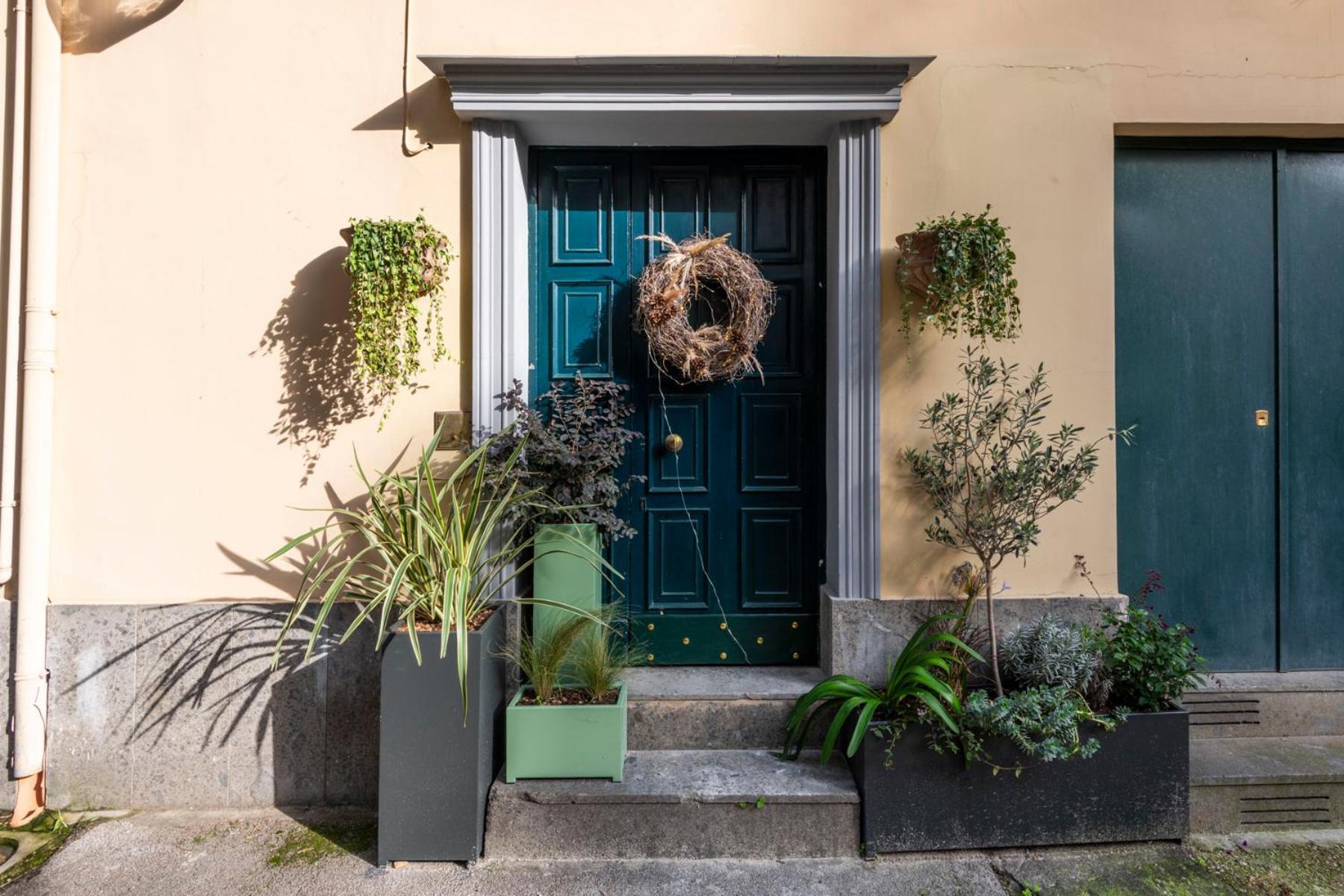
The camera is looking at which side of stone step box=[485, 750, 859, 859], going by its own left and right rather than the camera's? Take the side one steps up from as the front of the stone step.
front

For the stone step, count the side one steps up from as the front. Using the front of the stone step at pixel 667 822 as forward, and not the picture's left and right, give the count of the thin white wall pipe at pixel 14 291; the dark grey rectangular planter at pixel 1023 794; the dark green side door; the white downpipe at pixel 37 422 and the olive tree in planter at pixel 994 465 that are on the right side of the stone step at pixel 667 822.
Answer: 2

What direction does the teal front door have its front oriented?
toward the camera

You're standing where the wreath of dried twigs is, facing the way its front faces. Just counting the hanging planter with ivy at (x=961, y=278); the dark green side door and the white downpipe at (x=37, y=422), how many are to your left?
2

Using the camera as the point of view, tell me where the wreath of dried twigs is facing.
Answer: facing the viewer

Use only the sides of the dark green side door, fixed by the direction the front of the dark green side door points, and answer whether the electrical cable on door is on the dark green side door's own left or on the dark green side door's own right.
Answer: on the dark green side door's own right

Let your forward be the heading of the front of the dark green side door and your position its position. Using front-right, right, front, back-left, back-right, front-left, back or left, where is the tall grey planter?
front-right

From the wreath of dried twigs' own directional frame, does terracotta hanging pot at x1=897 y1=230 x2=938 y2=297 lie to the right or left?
on its left

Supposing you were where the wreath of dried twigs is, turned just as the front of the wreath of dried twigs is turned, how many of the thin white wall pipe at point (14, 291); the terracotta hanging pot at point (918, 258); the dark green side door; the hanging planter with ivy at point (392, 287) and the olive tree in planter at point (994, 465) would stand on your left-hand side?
3

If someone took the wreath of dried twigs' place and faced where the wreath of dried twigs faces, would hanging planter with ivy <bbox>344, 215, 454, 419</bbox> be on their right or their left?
on their right

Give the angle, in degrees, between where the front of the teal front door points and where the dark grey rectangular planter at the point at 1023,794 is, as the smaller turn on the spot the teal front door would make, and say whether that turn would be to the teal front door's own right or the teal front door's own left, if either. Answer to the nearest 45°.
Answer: approximately 45° to the teal front door's own left

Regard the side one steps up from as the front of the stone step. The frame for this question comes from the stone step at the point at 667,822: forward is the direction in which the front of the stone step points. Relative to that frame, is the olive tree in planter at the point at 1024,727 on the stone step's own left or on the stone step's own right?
on the stone step's own left

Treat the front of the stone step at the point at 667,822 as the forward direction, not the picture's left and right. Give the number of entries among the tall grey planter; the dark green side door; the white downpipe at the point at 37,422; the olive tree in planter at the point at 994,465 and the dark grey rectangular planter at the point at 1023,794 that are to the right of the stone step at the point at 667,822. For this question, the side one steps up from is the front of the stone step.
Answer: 2
